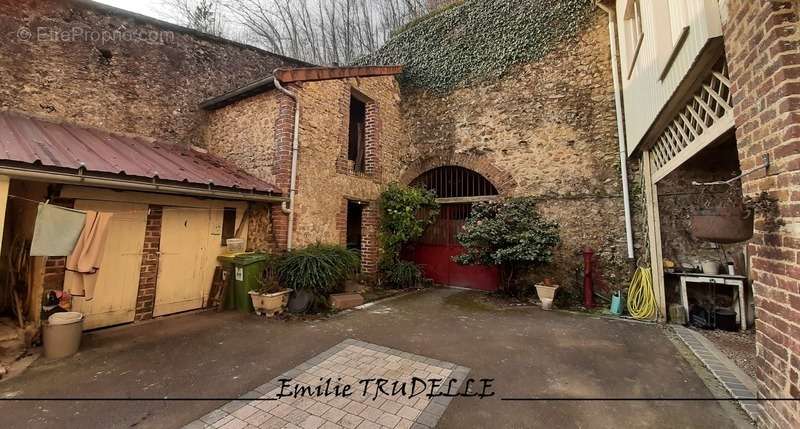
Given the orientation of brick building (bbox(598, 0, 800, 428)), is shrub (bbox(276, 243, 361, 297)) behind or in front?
in front

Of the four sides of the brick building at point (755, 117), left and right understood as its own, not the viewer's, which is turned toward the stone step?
front

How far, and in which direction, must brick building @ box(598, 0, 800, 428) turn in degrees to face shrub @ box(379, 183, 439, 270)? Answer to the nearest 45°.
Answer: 0° — it already faces it

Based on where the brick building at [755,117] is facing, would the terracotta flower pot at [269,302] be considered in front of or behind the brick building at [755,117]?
in front

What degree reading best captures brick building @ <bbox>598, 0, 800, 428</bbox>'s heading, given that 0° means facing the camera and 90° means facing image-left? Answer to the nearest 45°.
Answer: approximately 90°

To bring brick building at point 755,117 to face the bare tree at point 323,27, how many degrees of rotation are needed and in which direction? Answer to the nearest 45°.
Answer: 0° — it already faces it

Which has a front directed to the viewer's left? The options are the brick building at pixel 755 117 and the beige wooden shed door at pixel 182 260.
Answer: the brick building

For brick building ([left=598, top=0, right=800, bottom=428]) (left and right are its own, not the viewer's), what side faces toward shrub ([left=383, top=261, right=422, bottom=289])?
front
